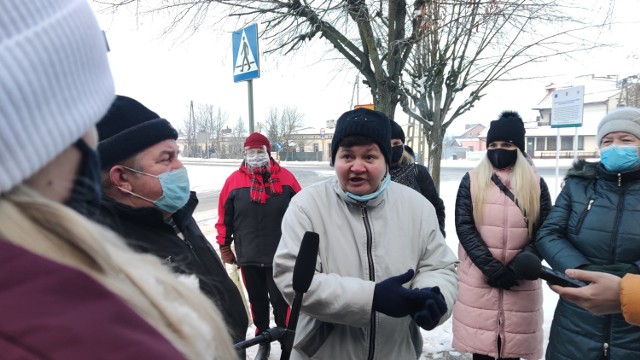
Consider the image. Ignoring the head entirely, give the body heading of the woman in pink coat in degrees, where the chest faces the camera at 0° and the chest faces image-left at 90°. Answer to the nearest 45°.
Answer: approximately 0°

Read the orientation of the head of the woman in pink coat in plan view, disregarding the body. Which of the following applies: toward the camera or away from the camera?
toward the camera

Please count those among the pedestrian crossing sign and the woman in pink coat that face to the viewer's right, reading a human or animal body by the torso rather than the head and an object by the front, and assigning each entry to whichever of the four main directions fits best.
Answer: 0

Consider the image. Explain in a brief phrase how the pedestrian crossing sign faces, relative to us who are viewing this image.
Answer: facing the viewer and to the left of the viewer

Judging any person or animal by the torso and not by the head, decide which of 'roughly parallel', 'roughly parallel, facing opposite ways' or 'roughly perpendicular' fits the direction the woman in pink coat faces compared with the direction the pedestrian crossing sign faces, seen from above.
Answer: roughly parallel

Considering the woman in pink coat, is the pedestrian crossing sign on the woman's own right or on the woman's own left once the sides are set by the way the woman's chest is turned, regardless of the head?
on the woman's own right
